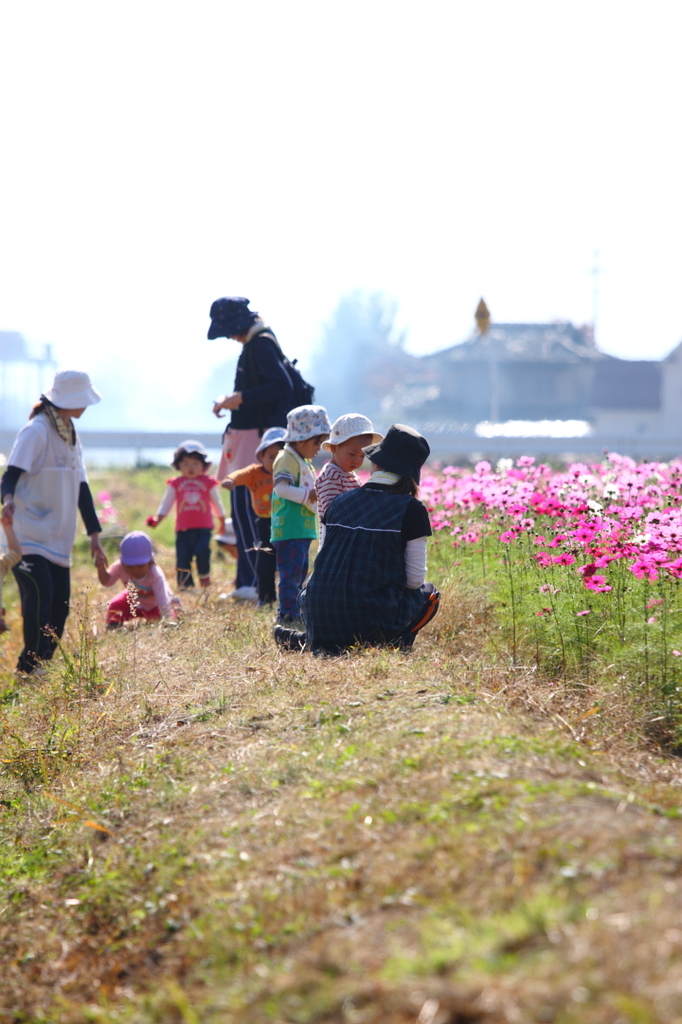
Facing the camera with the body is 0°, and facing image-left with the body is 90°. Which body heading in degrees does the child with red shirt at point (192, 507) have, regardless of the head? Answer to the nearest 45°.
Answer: approximately 0°

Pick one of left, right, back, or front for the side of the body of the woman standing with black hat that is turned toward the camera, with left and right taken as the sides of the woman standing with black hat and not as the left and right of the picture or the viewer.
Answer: left

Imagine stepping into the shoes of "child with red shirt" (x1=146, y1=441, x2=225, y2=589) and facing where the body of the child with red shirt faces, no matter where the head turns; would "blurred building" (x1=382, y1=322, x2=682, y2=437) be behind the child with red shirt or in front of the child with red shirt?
behind

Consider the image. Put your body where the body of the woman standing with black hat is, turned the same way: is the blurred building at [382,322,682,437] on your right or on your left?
on your right

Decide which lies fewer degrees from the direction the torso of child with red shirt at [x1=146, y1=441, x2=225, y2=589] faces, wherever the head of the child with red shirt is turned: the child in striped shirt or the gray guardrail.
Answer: the child in striped shirt

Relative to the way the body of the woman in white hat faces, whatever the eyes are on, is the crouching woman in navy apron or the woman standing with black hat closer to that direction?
the crouching woman in navy apron

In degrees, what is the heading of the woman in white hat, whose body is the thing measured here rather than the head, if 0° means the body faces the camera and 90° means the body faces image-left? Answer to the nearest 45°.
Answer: approximately 315°

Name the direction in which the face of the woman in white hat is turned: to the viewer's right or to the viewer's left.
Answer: to the viewer's right

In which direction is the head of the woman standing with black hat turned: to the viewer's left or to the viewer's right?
to the viewer's left

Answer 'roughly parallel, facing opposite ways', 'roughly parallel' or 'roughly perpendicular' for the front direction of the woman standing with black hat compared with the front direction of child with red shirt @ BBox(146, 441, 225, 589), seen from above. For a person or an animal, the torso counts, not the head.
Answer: roughly perpendicular
